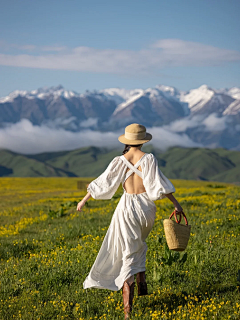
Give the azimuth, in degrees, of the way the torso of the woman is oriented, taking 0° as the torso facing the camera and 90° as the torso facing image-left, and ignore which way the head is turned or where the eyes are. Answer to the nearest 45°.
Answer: approximately 180°
